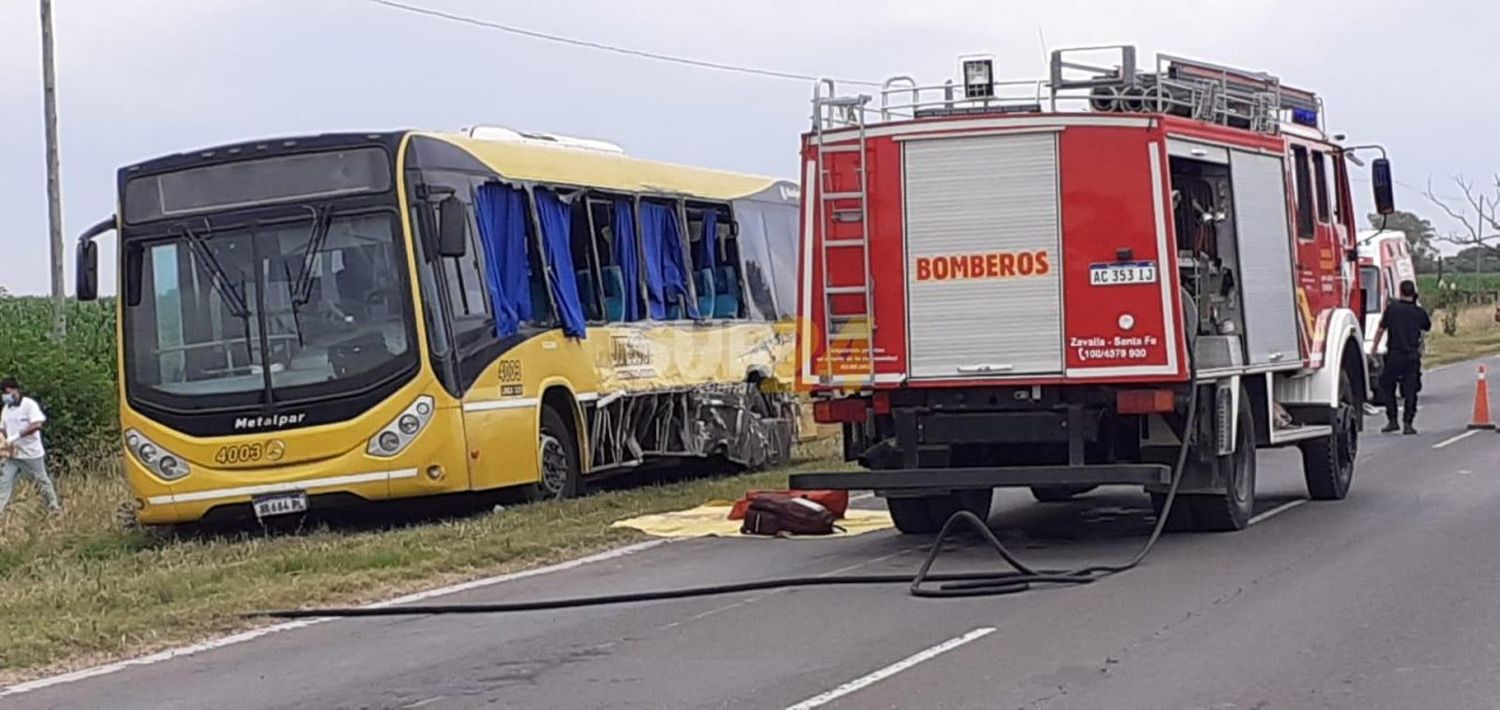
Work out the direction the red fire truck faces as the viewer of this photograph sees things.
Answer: facing away from the viewer and to the right of the viewer

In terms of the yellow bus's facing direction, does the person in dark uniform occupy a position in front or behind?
behind

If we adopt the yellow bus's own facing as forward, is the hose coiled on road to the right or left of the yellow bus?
on its left
